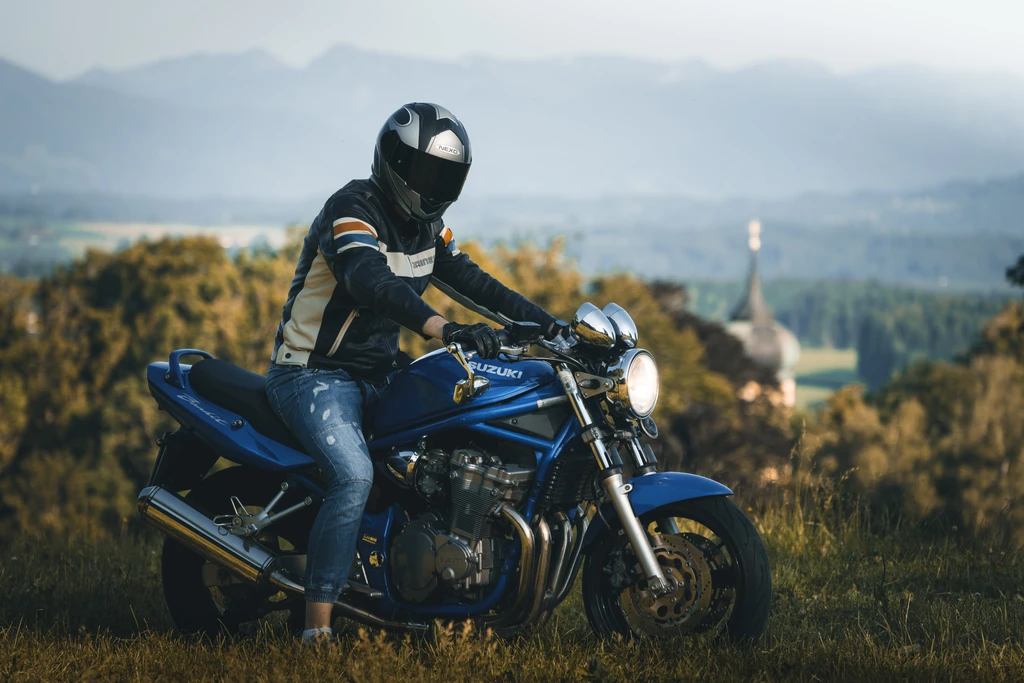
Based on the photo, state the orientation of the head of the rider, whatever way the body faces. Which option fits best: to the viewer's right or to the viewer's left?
to the viewer's right

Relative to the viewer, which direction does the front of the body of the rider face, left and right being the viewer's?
facing the viewer and to the right of the viewer
